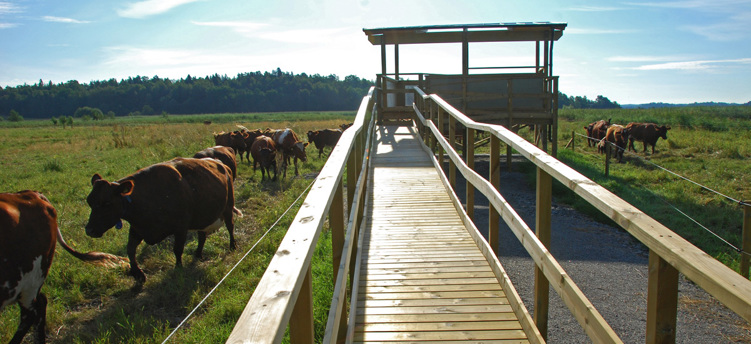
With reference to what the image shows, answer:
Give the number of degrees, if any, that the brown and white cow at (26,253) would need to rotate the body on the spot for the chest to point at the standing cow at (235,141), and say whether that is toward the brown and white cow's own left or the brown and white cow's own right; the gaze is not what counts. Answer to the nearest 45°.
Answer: approximately 135° to the brown and white cow's own right

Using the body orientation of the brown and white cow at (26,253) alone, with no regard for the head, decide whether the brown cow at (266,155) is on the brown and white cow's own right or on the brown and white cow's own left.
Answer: on the brown and white cow's own right

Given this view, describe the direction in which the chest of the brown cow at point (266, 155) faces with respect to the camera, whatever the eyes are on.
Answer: toward the camera

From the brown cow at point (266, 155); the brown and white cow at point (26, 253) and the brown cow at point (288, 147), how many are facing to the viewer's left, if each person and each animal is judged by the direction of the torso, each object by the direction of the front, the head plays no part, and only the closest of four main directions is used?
1

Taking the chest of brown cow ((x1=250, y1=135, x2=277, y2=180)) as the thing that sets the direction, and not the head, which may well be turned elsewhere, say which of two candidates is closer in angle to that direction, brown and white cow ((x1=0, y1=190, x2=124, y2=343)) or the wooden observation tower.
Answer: the brown and white cow

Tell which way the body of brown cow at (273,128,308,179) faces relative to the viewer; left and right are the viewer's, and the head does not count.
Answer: facing the viewer and to the right of the viewer

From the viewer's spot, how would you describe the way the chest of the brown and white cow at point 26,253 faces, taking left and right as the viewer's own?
facing to the left of the viewer

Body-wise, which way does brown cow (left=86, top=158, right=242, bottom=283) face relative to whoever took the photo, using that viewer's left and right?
facing the viewer and to the left of the viewer

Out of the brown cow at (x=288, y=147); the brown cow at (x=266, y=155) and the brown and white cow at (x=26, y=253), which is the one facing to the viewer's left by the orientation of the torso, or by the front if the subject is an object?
the brown and white cow at (x=26, y=253)

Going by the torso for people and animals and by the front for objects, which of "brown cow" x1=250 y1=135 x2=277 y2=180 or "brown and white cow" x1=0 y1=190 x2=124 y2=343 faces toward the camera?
"brown cow" x1=250 y1=135 x2=277 y2=180

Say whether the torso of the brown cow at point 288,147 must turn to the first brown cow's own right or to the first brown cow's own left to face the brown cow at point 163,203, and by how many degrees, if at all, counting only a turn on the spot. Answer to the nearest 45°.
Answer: approximately 45° to the first brown cow's own right

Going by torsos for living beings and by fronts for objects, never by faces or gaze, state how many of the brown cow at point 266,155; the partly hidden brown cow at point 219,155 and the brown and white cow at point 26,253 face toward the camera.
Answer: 1

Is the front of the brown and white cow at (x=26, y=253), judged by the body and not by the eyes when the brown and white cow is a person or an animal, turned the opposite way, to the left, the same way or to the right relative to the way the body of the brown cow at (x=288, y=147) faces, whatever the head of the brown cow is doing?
to the right

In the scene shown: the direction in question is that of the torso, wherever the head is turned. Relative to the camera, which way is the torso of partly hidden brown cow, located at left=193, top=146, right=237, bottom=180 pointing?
to the viewer's left

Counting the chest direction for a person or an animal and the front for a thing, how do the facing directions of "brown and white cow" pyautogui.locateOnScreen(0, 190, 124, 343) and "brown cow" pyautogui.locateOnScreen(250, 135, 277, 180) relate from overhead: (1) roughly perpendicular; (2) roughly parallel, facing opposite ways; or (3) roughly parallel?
roughly perpendicular
